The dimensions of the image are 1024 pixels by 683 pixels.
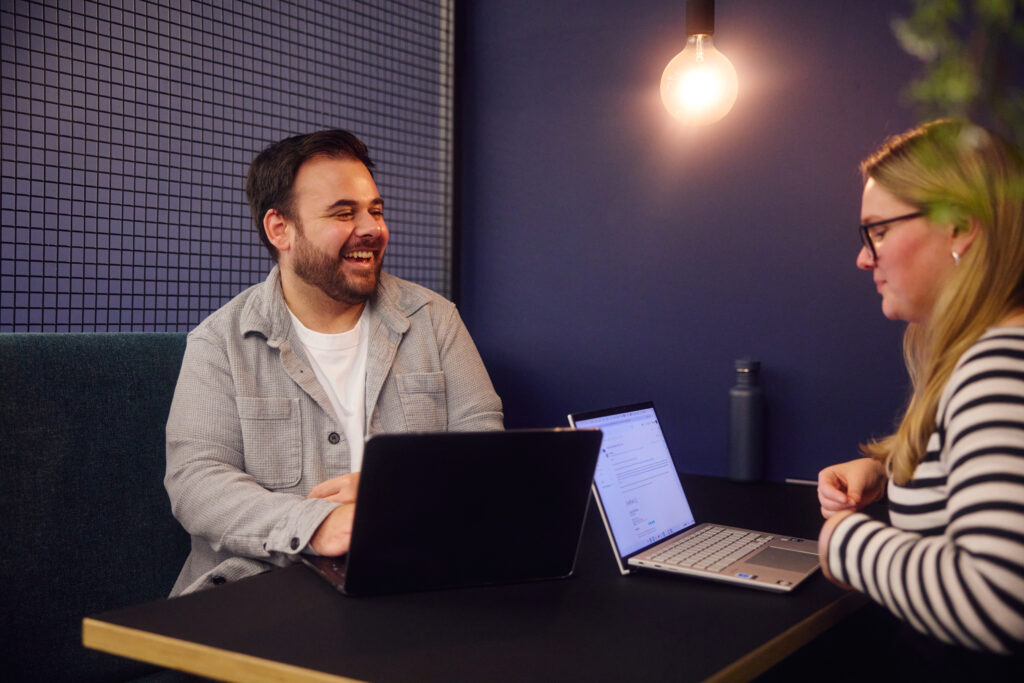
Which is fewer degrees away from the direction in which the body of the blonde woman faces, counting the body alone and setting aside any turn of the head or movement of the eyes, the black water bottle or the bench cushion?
the bench cushion

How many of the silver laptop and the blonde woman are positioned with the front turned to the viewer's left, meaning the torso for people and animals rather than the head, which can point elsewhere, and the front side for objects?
1

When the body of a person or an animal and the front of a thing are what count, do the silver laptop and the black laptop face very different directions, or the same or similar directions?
very different directions

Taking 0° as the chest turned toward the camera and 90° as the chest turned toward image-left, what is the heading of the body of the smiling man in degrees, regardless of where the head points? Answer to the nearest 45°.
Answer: approximately 315°

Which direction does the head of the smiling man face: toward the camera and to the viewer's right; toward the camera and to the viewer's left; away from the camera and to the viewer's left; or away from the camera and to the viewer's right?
toward the camera and to the viewer's right

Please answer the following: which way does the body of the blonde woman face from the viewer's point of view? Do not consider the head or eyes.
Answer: to the viewer's left

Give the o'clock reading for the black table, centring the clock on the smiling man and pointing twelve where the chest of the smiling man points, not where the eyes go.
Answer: The black table is roughly at 1 o'clock from the smiling man.

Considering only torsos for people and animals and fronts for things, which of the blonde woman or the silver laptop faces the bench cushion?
the blonde woman

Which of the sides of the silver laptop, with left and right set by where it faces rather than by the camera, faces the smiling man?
back

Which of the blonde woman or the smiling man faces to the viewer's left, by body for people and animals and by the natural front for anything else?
the blonde woman

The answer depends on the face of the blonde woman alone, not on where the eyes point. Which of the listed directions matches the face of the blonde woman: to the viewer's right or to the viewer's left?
to the viewer's left

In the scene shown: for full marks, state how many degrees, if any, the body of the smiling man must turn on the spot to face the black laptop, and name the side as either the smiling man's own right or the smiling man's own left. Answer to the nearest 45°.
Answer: approximately 45° to the smiling man's own right

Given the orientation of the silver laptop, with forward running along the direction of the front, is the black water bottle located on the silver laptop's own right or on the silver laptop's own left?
on the silver laptop's own left
